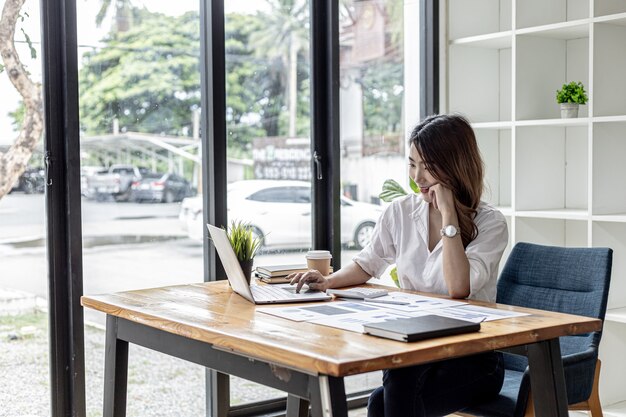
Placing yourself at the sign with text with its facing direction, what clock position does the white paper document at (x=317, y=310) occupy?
The white paper document is roughly at 12 o'clock from the sign with text.

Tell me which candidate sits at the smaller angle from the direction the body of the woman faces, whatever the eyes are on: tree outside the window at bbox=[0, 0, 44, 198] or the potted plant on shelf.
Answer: the tree outside the window

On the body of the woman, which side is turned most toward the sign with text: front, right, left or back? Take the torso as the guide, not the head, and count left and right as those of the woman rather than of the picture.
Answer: right

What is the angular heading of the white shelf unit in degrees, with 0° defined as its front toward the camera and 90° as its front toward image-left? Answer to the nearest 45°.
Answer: approximately 45°

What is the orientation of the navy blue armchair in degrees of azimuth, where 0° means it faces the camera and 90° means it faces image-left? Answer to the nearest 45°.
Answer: approximately 45°

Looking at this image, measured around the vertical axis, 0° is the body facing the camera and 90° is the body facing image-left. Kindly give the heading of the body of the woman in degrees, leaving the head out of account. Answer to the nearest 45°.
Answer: approximately 45°

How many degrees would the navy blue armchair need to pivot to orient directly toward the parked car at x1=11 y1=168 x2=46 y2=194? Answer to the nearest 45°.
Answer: approximately 45° to its right

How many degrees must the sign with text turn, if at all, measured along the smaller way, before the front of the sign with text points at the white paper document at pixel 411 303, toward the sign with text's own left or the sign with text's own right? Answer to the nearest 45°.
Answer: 0° — it already faces it
